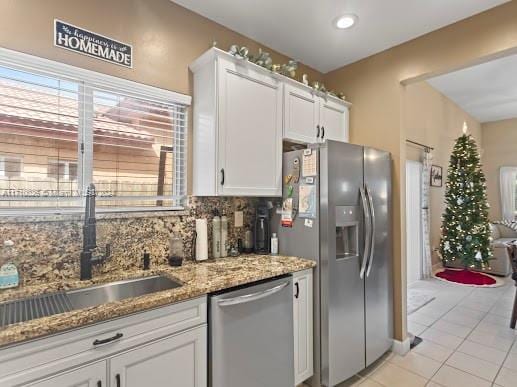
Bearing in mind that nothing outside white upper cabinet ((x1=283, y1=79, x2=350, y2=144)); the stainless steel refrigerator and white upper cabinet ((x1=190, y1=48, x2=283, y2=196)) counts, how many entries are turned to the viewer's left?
0

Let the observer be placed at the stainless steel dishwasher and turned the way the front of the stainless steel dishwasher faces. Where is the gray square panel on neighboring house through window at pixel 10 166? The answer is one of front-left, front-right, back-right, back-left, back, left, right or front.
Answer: back-right

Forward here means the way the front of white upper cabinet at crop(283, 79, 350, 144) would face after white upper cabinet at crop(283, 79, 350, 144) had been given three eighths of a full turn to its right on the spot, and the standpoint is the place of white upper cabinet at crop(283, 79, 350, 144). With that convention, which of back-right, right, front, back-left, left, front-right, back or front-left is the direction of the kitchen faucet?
front-left

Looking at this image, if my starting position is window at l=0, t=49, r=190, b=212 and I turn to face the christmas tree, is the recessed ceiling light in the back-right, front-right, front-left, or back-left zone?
front-right

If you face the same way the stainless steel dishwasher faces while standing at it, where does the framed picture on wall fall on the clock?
The framed picture on wall is roughly at 9 o'clock from the stainless steel dishwasher.

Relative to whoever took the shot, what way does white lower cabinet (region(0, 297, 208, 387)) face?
facing the viewer and to the right of the viewer

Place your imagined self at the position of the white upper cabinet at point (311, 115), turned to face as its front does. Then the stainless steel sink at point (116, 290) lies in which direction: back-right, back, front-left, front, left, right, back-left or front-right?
right

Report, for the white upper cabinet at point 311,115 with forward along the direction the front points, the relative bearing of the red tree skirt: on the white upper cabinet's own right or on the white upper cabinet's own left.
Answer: on the white upper cabinet's own left

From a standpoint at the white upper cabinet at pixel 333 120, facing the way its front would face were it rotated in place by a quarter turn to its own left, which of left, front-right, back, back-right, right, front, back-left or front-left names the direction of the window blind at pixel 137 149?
back

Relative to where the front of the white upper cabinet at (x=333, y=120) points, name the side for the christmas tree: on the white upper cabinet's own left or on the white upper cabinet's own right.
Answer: on the white upper cabinet's own left
